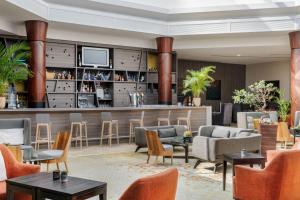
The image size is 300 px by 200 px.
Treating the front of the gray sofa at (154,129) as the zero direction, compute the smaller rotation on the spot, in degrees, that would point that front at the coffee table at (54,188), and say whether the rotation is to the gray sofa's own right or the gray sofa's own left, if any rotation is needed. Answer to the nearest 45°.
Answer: approximately 45° to the gray sofa's own right

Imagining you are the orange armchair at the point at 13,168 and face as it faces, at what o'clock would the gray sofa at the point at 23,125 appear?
The gray sofa is roughly at 9 o'clock from the orange armchair.

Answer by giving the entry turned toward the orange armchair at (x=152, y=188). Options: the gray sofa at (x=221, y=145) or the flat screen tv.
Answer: the flat screen tv

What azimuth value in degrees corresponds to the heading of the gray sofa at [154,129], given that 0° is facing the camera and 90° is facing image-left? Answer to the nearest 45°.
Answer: approximately 315°

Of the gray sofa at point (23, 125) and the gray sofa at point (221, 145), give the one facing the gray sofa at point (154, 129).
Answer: the gray sofa at point (221, 145)

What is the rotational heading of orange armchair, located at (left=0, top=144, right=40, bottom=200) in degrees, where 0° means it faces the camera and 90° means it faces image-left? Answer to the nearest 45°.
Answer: approximately 270°
